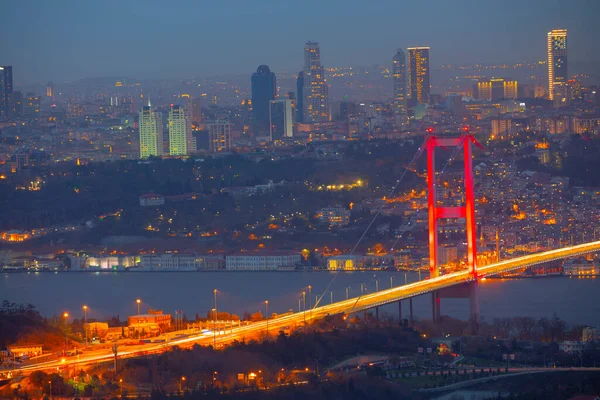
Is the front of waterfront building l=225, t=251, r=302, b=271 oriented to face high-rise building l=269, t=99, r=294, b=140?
no

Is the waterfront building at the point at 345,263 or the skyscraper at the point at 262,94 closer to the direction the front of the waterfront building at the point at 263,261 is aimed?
the waterfront building

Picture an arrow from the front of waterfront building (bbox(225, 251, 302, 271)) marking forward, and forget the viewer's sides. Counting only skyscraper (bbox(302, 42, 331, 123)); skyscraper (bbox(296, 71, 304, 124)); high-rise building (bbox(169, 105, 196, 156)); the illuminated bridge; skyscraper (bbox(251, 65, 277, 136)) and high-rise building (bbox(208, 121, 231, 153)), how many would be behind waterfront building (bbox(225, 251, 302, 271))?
5

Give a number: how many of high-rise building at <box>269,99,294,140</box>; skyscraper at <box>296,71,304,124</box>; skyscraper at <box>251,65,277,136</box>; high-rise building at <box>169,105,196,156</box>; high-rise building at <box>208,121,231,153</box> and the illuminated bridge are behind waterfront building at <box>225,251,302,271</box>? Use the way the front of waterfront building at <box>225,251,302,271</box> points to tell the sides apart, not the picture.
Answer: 5

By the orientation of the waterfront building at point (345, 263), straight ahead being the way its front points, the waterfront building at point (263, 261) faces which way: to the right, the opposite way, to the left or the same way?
the same way

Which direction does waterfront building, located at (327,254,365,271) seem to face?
toward the camera

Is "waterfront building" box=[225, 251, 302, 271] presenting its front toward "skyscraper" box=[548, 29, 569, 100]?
no

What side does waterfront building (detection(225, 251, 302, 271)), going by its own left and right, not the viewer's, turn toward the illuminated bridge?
front

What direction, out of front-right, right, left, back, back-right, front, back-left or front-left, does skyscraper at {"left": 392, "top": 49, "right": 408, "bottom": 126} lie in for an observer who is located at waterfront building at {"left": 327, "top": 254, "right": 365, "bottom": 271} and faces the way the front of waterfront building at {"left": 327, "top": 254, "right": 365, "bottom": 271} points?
back

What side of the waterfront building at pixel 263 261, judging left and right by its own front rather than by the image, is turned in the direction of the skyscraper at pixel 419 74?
back

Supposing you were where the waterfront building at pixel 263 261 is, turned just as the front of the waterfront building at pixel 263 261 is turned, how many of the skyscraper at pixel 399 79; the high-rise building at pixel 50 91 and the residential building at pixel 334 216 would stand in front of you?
0

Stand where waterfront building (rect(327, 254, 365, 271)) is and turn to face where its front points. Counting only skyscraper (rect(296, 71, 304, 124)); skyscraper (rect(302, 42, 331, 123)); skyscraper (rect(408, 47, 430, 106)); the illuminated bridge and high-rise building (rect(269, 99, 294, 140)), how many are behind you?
4

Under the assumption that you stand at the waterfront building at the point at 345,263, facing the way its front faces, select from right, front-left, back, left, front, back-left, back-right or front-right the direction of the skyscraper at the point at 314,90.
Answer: back

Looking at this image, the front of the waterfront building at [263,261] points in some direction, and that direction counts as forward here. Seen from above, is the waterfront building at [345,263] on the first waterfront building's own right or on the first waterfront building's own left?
on the first waterfront building's own left

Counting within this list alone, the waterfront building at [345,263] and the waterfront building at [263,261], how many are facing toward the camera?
2

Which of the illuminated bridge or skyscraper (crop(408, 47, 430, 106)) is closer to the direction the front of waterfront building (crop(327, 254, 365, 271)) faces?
the illuminated bridge

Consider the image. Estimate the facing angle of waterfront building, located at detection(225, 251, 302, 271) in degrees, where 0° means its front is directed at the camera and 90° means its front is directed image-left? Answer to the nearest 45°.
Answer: approximately 0°

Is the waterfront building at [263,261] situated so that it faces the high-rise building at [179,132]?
no
